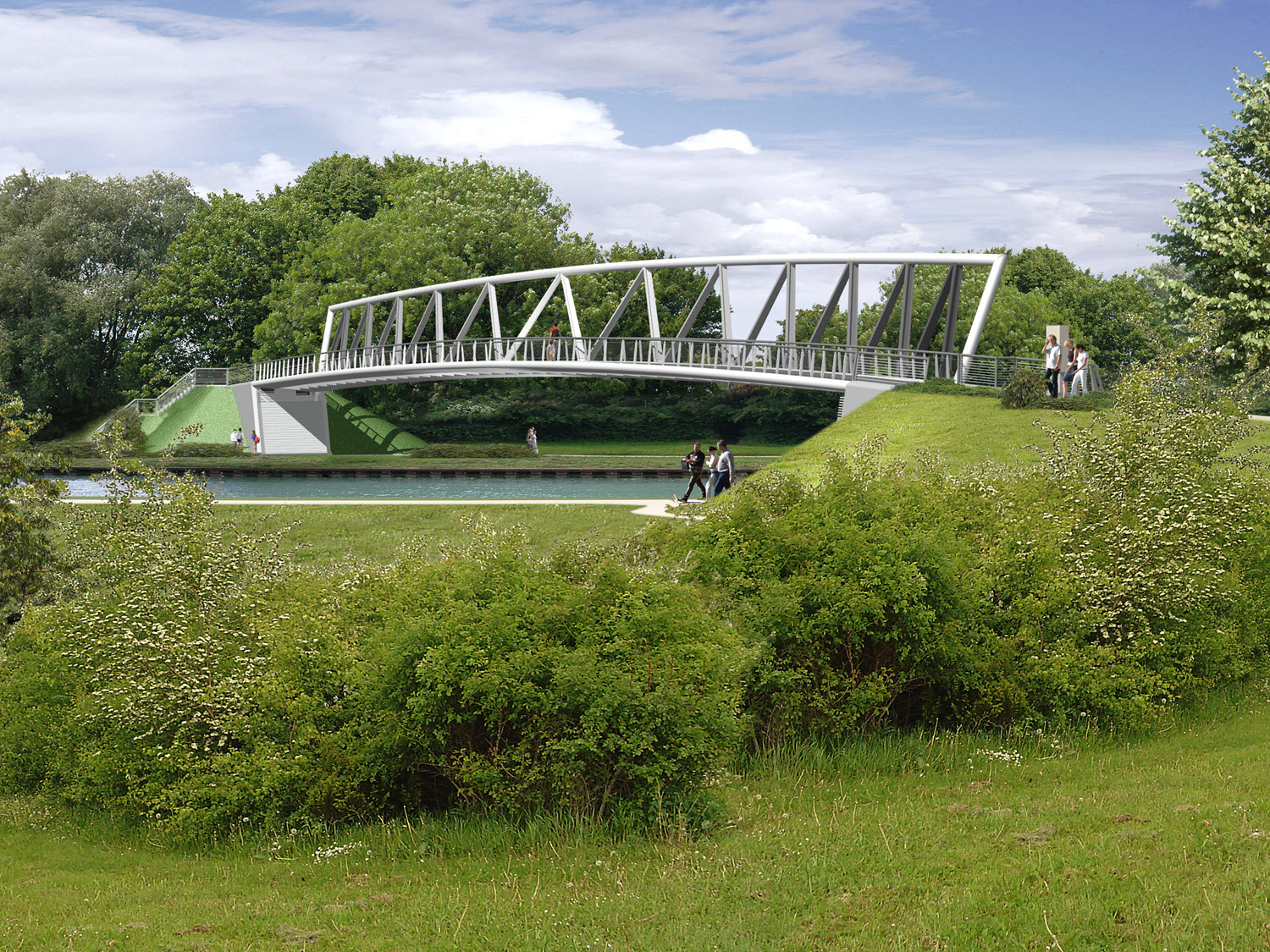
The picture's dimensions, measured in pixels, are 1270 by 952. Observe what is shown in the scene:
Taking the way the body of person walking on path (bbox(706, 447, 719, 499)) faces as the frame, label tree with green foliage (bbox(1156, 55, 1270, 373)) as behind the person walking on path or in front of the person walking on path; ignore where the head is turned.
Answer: behind

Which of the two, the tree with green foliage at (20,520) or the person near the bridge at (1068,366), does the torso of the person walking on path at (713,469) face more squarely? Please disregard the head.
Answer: the tree with green foliage

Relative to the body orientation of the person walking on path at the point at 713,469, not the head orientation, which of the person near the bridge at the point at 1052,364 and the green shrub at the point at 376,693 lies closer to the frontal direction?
the green shrub

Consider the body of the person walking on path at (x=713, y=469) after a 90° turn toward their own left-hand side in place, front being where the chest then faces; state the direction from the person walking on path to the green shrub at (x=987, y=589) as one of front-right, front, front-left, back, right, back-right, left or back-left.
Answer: front

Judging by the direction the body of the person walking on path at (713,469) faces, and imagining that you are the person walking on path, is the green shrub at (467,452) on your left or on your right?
on your right
